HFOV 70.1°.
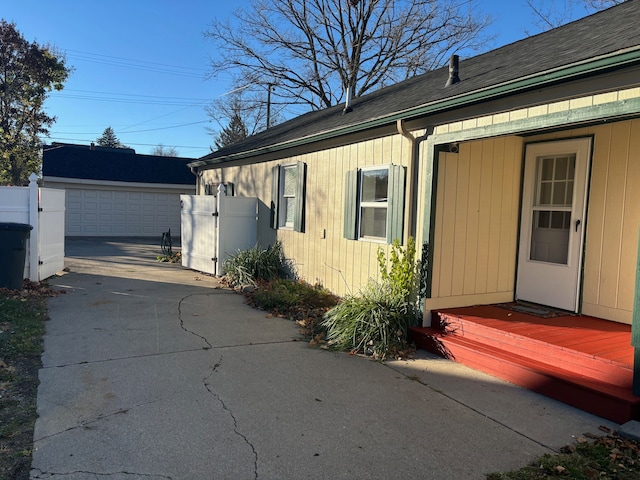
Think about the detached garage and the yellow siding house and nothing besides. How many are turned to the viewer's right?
0

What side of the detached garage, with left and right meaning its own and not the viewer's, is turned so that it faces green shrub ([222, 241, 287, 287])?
front

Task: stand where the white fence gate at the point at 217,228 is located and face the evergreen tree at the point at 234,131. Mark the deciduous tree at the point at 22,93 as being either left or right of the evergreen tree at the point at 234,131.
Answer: left

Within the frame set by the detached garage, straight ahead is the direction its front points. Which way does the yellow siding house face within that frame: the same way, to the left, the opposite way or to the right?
to the right

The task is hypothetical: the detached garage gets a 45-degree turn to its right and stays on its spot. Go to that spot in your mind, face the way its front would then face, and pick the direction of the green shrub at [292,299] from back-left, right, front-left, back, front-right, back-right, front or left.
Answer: front-left

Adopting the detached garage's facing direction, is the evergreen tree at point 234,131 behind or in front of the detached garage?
behind

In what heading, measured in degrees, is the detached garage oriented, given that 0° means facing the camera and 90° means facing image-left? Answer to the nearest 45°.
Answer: approximately 0°

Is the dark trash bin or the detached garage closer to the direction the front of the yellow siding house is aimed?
the dark trash bin

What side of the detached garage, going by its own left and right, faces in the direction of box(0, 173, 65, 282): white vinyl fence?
front

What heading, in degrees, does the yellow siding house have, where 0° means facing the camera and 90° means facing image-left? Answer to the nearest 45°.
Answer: approximately 45°

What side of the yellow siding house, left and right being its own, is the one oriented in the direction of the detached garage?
right

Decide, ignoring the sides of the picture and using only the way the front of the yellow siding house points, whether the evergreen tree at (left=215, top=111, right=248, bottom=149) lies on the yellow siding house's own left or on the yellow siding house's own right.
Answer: on the yellow siding house's own right

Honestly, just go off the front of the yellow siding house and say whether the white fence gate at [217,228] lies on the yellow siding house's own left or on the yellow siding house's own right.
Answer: on the yellow siding house's own right
